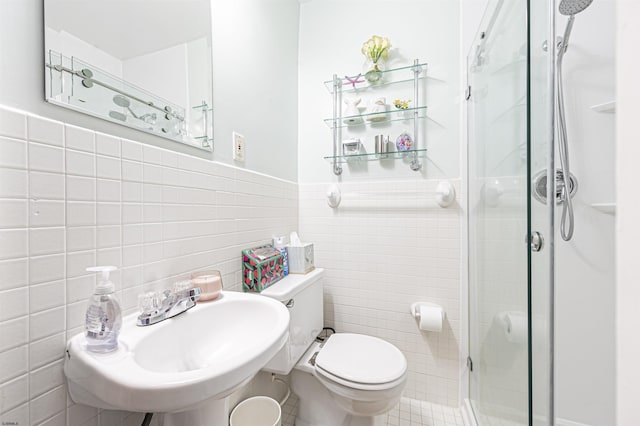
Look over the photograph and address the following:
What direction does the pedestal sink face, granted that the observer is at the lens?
facing the viewer and to the right of the viewer

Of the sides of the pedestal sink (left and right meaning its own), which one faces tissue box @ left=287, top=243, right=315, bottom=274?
left

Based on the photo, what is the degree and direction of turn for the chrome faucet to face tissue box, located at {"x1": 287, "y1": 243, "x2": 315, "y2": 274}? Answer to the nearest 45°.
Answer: approximately 90° to its left

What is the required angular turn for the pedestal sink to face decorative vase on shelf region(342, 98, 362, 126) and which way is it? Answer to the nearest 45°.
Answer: approximately 90° to its left
